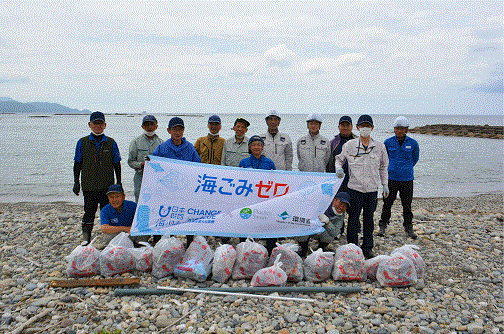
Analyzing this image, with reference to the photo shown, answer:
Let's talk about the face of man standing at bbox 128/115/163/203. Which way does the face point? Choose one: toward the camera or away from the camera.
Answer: toward the camera

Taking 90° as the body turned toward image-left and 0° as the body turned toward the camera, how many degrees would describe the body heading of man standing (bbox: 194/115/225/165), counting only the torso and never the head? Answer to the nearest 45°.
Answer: approximately 0°

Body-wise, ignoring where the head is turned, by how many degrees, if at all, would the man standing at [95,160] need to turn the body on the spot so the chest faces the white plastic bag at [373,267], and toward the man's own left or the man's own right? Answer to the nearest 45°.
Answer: approximately 45° to the man's own left

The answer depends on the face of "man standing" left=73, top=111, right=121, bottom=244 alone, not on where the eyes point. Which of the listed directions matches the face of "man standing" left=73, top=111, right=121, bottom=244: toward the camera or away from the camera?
toward the camera

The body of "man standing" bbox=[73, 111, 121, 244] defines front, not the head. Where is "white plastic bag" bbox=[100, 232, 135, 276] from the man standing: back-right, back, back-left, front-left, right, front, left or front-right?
front

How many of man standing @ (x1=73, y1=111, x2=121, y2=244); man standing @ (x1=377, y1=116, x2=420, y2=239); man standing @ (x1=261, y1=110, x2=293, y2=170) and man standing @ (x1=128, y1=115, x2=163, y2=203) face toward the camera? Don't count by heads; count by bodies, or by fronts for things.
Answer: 4

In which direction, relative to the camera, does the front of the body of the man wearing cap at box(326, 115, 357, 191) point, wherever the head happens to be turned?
toward the camera

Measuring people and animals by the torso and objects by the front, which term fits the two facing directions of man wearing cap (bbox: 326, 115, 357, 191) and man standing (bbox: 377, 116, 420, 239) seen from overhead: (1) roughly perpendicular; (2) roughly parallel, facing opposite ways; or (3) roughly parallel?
roughly parallel

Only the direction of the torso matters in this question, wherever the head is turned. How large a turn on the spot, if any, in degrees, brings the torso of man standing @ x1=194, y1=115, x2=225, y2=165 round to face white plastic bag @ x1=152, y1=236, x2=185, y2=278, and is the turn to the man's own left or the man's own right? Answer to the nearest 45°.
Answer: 0° — they already face it

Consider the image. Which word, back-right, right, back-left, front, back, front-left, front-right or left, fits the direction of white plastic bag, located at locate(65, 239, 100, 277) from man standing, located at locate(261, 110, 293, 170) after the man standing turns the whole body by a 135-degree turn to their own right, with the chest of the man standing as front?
left

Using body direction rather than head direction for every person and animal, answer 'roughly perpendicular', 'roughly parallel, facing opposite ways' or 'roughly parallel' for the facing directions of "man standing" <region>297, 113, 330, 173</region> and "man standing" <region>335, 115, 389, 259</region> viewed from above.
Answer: roughly parallel

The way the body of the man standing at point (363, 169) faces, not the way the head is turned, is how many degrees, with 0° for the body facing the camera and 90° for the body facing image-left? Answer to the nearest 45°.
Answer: approximately 0°

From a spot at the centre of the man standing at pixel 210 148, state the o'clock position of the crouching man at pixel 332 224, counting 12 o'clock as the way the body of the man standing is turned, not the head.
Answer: The crouching man is roughly at 10 o'clock from the man standing.
